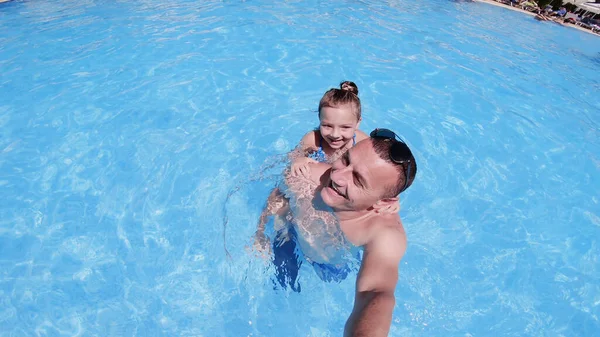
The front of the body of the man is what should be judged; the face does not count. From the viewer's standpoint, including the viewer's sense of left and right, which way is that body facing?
facing the viewer and to the left of the viewer

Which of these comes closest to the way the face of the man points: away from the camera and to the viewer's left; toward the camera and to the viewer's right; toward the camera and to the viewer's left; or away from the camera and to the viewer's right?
toward the camera and to the viewer's left

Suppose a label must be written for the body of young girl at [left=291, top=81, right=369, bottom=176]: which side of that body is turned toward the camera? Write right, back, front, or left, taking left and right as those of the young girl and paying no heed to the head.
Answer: front
